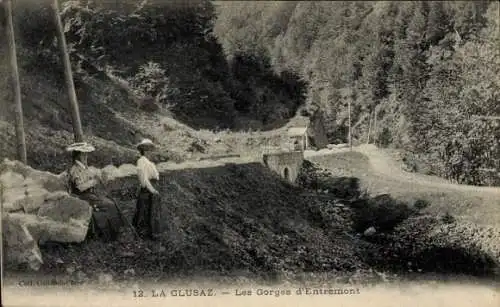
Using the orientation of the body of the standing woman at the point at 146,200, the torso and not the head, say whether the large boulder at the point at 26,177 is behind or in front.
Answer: behind
